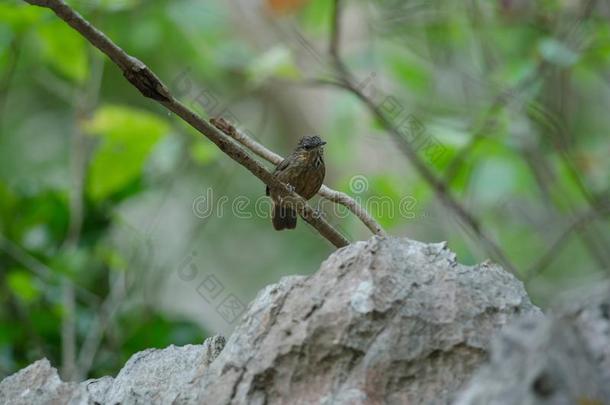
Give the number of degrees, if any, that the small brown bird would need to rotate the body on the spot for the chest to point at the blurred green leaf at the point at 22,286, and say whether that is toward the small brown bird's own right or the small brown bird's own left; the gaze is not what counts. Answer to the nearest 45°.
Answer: approximately 135° to the small brown bird's own right

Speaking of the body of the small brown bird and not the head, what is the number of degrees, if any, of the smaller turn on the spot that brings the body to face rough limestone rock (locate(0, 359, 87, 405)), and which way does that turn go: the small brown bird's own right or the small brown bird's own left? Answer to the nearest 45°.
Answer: approximately 90° to the small brown bird's own right

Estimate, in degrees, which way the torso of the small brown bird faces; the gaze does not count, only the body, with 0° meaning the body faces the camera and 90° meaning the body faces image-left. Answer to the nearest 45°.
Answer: approximately 315°

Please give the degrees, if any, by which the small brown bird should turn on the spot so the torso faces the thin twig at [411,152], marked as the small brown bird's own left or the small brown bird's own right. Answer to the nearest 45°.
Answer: approximately 90° to the small brown bird's own left
